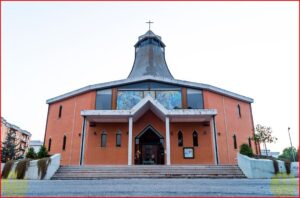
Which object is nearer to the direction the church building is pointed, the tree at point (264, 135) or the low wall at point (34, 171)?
the low wall

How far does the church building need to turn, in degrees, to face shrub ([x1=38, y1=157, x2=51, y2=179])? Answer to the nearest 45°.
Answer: approximately 45° to its right

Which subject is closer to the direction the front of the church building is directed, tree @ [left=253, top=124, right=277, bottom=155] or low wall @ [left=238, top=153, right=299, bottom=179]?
the low wall

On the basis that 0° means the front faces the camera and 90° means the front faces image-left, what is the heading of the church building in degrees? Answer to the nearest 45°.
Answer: approximately 0°

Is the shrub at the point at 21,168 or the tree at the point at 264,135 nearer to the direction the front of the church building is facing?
the shrub

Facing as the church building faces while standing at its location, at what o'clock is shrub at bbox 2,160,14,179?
The shrub is roughly at 2 o'clock from the church building.

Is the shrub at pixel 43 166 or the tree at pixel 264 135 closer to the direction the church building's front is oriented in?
the shrub

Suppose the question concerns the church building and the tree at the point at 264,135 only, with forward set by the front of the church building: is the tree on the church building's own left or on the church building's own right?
on the church building's own left

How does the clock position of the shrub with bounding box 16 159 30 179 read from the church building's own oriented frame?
The shrub is roughly at 2 o'clock from the church building.
